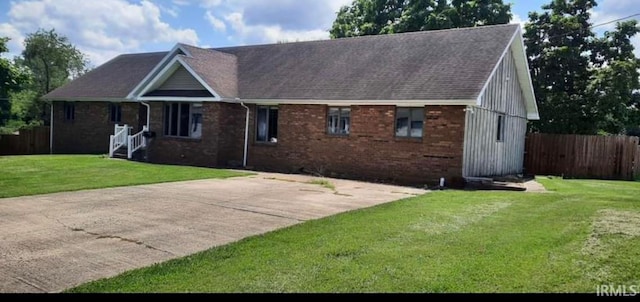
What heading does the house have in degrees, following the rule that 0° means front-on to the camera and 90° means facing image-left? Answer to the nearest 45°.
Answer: approximately 45°

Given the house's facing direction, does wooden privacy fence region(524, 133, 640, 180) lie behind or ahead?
behind

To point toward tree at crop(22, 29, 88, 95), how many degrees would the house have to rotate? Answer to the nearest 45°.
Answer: approximately 90° to its right

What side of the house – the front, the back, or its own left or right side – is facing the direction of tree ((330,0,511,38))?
back

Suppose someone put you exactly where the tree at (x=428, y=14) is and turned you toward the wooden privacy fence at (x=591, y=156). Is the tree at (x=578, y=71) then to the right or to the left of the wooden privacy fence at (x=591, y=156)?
left

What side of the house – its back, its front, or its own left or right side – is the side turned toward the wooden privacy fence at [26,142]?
right

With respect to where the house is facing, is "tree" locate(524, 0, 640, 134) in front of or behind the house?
behind
